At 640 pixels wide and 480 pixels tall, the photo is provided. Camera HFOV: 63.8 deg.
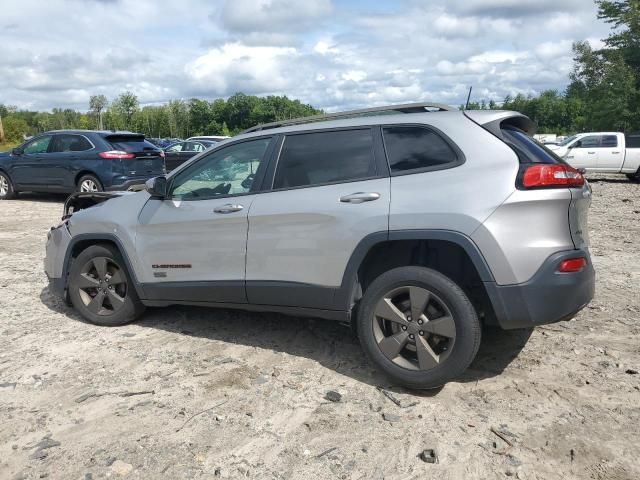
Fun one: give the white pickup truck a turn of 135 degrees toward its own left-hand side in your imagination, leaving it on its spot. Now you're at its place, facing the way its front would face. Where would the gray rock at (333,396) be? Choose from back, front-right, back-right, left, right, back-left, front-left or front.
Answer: front-right

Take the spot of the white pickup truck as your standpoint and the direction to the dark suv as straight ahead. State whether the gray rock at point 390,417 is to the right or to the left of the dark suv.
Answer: left

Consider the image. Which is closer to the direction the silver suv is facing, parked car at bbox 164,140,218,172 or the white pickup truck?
the parked car

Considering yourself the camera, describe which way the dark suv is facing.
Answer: facing away from the viewer and to the left of the viewer

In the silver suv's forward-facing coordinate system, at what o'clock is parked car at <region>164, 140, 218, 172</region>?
The parked car is roughly at 1 o'clock from the silver suv.

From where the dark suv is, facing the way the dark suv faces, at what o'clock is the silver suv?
The silver suv is roughly at 7 o'clock from the dark suv.

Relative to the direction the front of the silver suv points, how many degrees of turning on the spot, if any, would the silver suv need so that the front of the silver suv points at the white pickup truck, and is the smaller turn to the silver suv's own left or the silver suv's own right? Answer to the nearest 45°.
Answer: approximately 90° to the silver suv's own right

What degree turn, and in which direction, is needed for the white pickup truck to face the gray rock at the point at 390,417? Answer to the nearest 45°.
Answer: approximately 90° to its left

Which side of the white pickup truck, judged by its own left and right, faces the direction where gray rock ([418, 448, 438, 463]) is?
left

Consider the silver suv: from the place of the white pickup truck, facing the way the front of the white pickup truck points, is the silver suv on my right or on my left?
on my left

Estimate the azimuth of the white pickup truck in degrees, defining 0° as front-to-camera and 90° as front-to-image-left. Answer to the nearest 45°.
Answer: approximately 90°

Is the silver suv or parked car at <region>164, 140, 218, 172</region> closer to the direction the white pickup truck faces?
the parked car

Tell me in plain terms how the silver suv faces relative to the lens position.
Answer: facing away from the viewer and to the left of the viewer
